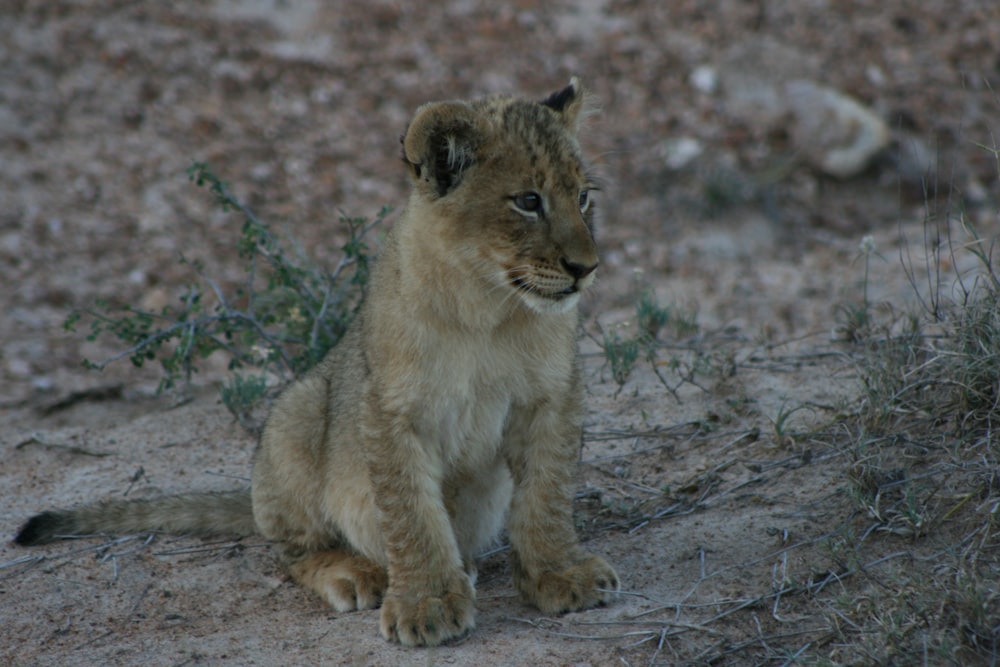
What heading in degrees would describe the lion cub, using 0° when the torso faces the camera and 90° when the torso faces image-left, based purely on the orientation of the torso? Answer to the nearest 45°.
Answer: approximately 315°

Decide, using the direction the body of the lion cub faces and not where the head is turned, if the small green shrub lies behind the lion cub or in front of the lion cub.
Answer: behind
